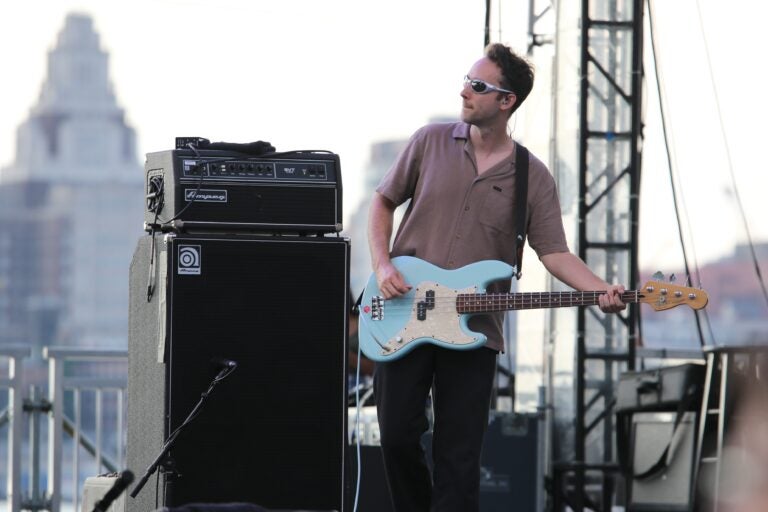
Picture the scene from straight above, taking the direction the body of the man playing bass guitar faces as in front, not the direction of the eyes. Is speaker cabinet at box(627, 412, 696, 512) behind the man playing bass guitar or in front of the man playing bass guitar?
behind

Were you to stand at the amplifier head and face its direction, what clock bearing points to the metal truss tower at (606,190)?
The metal truss tower is roughly at 7 o'clock from the amplifier head.

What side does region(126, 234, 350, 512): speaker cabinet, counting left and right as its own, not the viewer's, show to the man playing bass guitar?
left

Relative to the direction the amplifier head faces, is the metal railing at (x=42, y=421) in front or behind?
behind

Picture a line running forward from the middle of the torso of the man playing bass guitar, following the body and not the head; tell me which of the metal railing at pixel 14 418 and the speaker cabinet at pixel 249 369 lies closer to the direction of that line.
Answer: the speaker cabinet

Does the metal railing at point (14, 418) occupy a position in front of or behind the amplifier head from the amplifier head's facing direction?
behind

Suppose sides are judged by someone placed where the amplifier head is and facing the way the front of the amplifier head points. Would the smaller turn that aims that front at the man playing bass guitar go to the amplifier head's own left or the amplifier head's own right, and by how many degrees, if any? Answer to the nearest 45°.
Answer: approximately 90° to the amplifier head's own left

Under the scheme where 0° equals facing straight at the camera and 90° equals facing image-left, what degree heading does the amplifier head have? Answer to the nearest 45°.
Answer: approximately 0°
